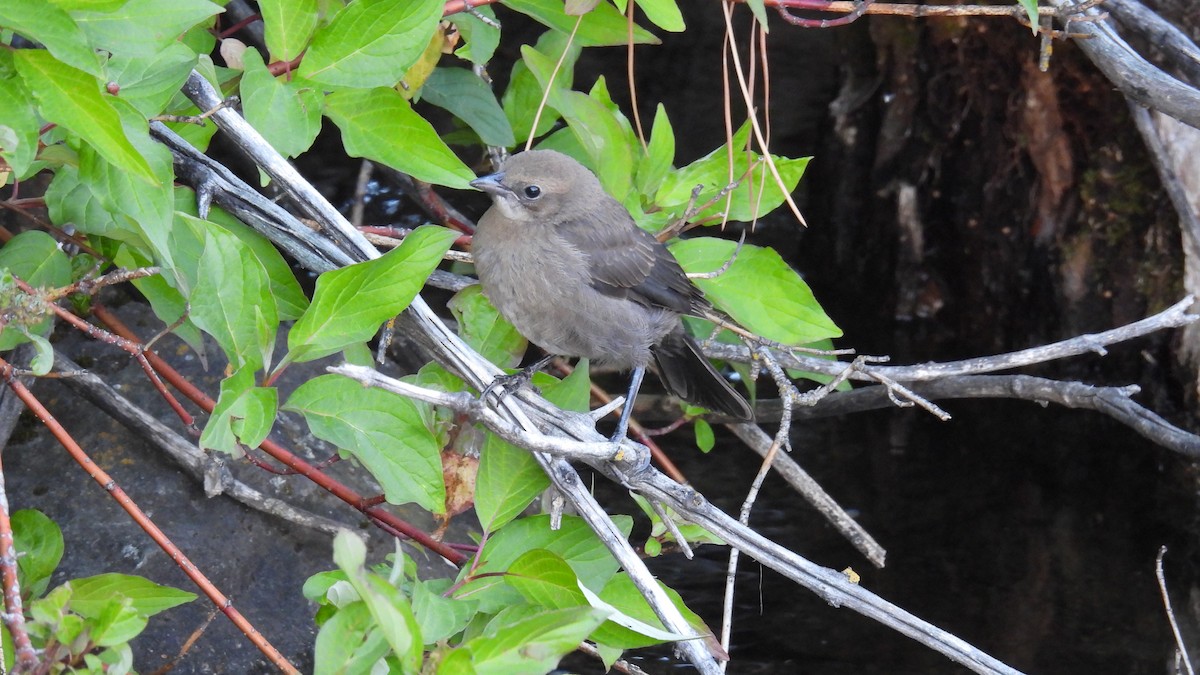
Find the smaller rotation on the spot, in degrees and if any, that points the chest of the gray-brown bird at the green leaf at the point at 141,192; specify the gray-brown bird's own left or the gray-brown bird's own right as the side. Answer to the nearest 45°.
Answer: approximately 45° to the gray-brown bird's own right

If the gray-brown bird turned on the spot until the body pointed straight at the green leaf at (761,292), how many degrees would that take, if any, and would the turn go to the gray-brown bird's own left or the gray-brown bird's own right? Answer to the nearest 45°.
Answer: approximately 135° to the gray-brown bird's own left

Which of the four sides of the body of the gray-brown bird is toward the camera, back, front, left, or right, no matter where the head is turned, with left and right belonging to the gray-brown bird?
left
